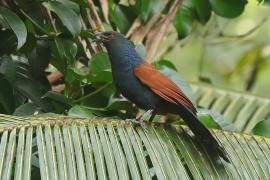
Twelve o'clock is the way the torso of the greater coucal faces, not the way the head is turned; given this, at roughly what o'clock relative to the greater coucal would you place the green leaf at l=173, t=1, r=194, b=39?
The green leaf is roughly at 3 o'clock from the greater coucal.

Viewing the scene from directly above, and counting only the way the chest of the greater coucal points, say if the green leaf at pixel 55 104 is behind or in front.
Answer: in front

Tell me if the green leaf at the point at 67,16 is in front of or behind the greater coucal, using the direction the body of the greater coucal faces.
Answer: in front

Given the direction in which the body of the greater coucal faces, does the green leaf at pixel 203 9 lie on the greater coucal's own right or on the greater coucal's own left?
on the greater coucal's own right

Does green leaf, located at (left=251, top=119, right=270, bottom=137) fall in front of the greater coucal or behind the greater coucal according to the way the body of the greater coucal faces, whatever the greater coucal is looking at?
behind

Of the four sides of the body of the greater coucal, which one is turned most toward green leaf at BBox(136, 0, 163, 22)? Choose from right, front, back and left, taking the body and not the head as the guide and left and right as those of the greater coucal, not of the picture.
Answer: right

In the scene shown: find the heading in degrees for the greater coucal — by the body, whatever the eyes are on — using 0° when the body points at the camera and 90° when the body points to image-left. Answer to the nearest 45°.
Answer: approximately 90°

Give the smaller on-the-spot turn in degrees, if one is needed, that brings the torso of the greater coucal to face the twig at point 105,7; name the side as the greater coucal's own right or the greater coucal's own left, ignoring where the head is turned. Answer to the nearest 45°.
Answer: approximately 45° to the greater coucal's own right
